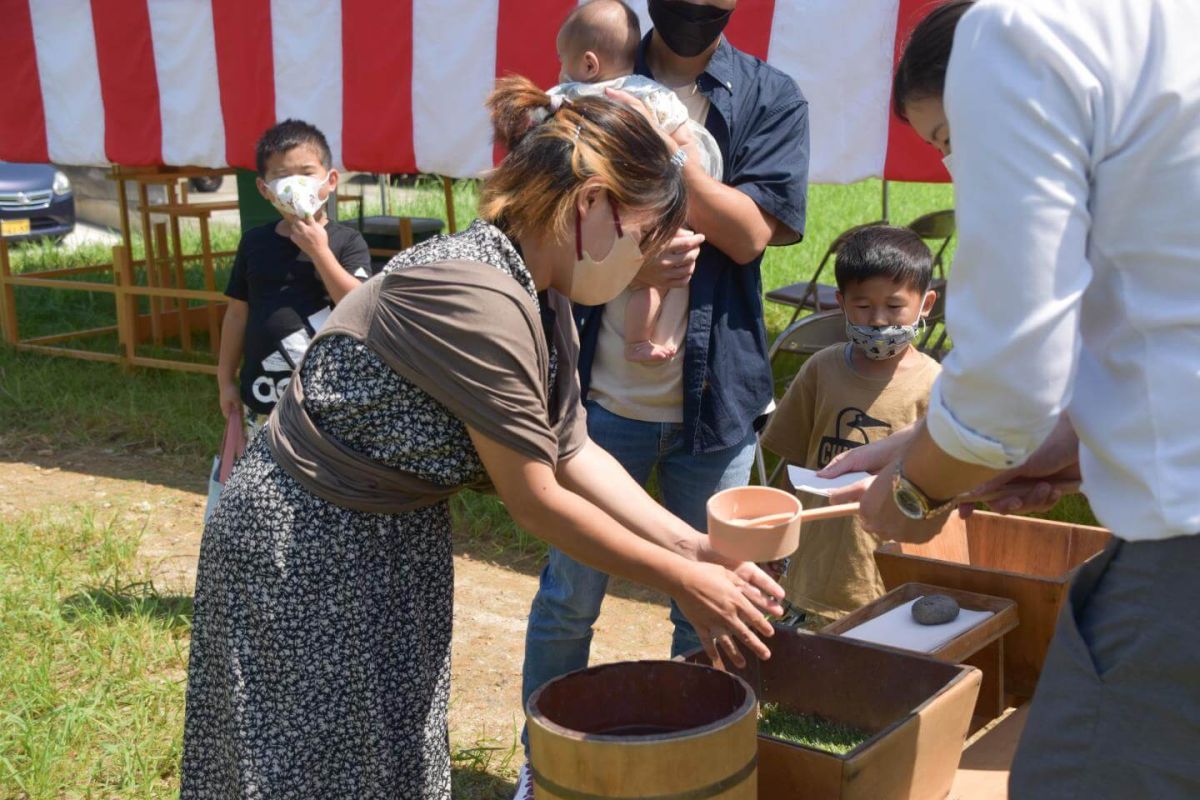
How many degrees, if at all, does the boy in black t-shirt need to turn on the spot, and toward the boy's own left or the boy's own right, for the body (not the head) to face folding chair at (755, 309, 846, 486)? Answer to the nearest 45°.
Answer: approximately 90° to the boy's own left

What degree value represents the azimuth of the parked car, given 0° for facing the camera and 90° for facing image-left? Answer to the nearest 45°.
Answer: approximately 0°

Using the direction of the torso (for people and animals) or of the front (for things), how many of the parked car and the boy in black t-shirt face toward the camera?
2

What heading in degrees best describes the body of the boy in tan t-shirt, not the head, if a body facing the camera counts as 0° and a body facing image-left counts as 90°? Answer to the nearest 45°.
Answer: approximately 0°

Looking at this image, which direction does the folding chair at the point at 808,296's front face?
to the viewer's left
